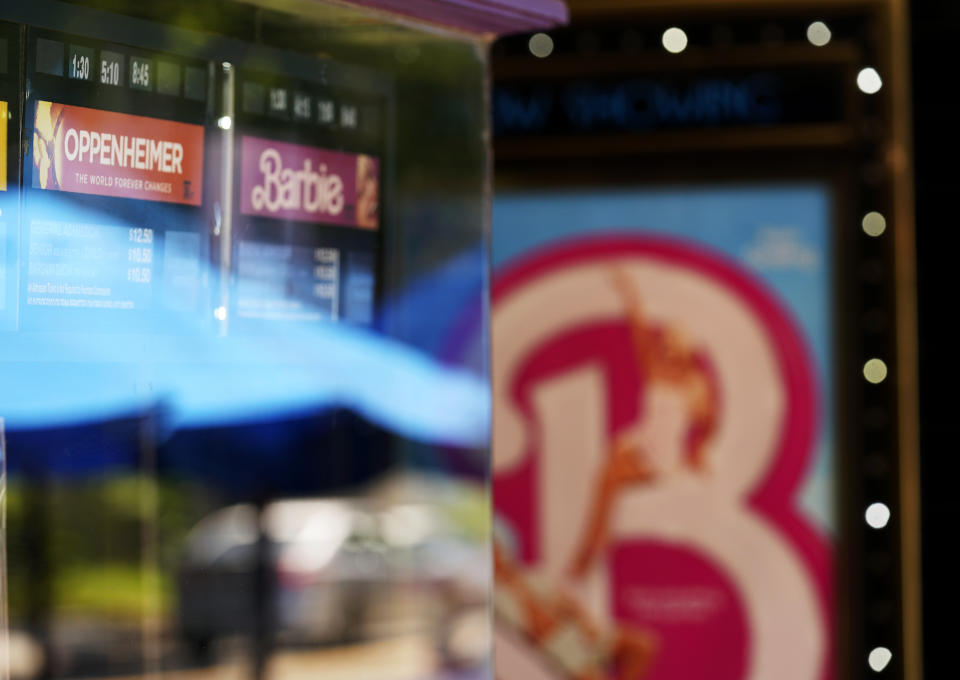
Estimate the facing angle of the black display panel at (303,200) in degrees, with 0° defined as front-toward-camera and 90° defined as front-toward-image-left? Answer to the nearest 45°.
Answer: approximately 315°

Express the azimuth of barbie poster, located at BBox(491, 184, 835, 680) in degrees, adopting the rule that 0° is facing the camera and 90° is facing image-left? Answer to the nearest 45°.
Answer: approximately 0°
